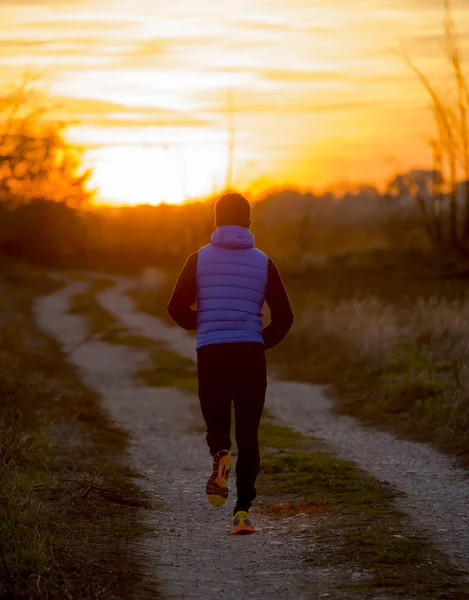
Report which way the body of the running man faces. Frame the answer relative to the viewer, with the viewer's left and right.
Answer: facing away from the viewer

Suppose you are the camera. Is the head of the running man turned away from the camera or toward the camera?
away from the camera
